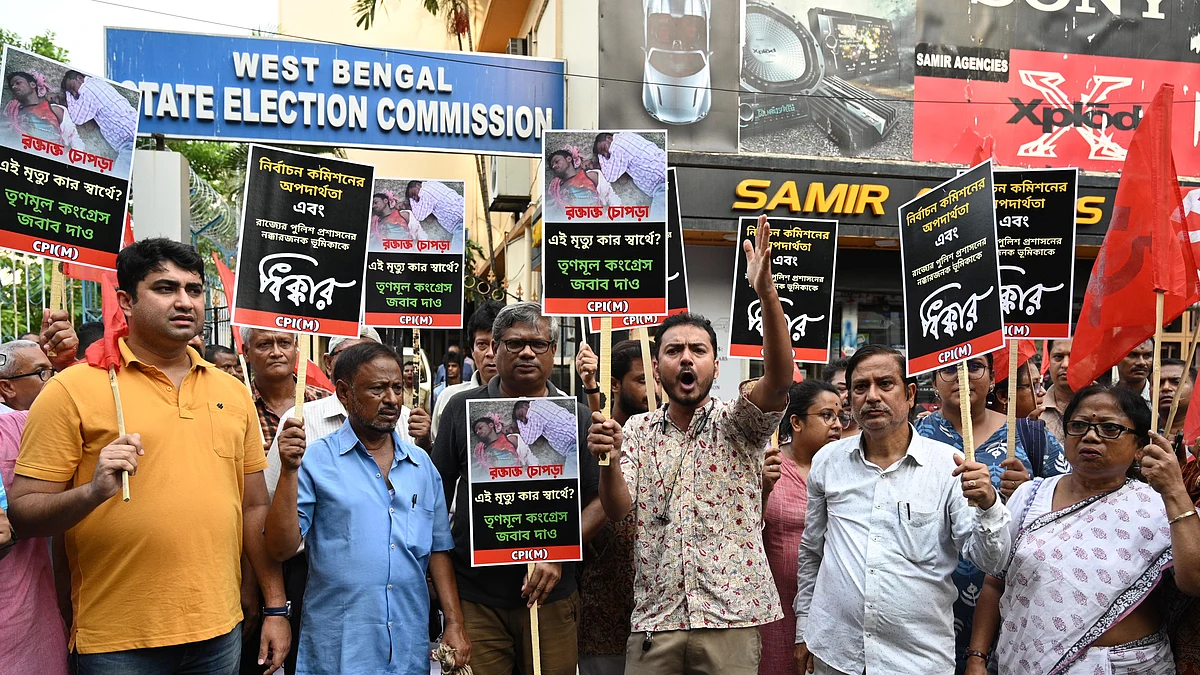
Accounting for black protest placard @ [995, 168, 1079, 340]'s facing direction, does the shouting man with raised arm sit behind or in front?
in front

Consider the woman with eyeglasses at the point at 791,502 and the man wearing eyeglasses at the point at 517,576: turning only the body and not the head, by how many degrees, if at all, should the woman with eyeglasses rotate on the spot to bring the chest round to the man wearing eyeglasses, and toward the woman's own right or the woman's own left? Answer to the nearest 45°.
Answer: approximately 90° to the woman's own right

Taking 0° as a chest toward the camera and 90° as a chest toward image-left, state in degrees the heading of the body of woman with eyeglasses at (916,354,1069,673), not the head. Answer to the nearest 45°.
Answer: approximately 0°

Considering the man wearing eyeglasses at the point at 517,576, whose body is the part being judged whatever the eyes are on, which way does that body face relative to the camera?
toward the camera

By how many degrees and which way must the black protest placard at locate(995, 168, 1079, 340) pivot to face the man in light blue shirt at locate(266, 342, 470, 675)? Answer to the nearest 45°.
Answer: approximately 45° to its right

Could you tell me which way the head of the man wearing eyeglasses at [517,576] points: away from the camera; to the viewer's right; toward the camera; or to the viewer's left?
toward the camera

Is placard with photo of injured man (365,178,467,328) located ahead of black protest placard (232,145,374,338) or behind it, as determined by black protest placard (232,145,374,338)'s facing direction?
behind

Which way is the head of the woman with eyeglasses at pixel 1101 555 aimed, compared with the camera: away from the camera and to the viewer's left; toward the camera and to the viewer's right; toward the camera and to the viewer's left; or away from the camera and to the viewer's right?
toward the camera and to the viewer's left

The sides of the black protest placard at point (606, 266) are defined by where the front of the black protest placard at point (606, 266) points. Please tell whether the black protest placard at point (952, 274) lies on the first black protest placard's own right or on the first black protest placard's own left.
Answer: on the first black protest placard's own left

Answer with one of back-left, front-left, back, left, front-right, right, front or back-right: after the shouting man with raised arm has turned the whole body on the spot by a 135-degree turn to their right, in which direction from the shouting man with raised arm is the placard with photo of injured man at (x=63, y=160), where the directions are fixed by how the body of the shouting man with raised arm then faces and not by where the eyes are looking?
front-left

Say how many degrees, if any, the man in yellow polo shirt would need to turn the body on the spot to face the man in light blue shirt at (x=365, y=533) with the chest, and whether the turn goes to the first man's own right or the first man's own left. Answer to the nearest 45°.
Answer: approximately 45° to the first man's own left

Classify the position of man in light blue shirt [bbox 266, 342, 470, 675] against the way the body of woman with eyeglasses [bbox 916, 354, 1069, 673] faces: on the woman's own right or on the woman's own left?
on the woman's own right

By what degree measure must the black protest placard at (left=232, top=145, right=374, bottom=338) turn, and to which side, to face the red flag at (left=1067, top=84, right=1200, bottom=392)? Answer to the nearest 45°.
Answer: approximately 90° to its left

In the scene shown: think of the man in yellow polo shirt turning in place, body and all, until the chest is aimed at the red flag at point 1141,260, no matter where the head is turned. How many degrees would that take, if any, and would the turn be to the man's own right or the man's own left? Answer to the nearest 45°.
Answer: approximately 45° to the man's own left

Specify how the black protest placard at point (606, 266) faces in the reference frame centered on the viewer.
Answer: facing the viewer

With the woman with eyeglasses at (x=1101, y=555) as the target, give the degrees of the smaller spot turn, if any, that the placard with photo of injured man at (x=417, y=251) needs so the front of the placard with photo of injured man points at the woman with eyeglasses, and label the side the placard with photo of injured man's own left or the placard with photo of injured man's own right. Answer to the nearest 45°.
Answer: approximately 45° to the placard with photo of injured man's own left

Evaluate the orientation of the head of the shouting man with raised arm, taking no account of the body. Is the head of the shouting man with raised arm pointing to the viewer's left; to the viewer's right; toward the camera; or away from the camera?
toward the camera

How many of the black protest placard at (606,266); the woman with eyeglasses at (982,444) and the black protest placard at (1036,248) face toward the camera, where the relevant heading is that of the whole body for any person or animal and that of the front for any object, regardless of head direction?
3
